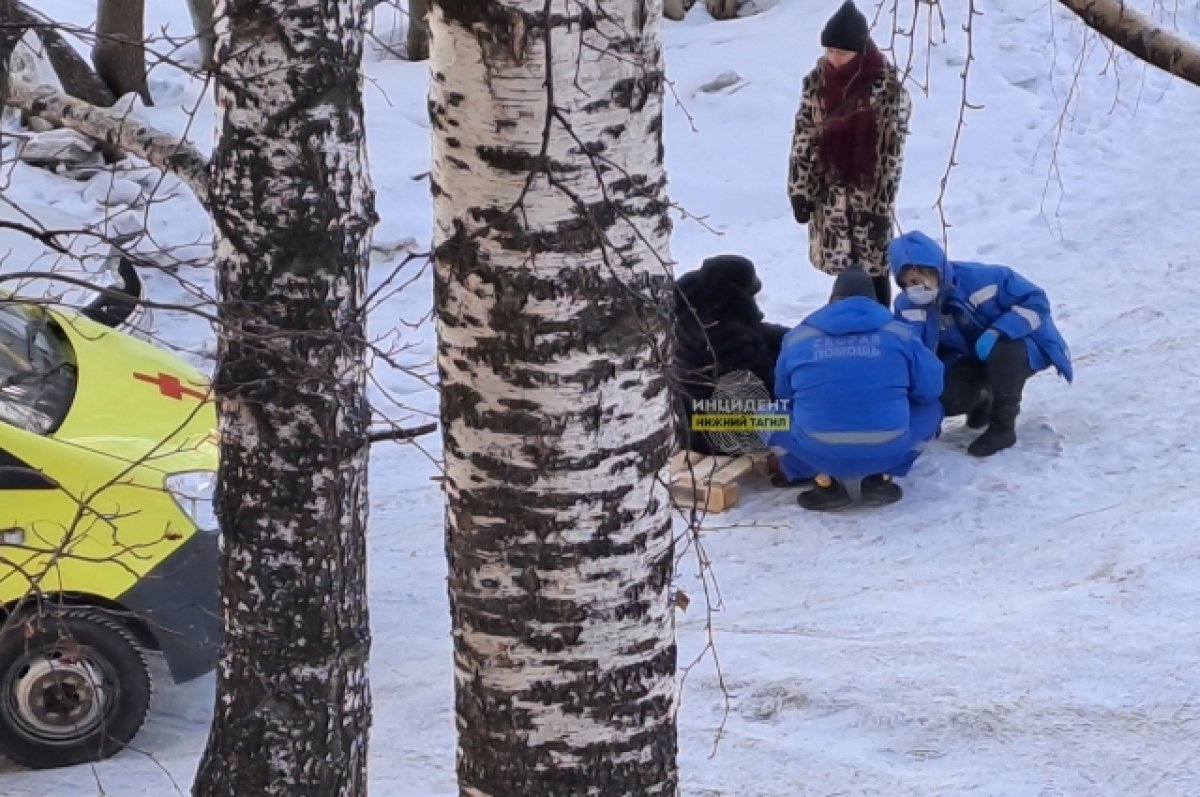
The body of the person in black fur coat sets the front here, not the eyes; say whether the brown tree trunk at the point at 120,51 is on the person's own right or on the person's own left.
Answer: on the person's own left

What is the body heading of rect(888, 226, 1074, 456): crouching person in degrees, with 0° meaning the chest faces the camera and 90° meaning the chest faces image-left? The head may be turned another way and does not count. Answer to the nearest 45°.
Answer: approximately 45°

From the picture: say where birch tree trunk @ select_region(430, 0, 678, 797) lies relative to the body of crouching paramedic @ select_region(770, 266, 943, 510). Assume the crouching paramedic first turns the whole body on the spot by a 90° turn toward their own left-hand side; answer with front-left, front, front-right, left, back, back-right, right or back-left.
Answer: left

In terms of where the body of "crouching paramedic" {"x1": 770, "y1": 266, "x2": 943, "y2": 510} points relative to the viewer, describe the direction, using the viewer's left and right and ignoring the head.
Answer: facing away from the viewer

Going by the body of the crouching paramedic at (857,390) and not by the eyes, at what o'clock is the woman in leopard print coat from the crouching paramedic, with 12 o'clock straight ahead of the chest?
The woman in leopard print coat is roughly at 12 o'clock from the crouching paramedic.

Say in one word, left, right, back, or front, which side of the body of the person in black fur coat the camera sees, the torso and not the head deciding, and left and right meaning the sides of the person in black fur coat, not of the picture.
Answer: right

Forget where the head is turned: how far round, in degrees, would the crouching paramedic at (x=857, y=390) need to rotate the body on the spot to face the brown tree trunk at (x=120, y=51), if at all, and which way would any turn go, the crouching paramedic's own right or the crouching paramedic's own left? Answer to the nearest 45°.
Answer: approximately 45° to the crouching paramedic's own left

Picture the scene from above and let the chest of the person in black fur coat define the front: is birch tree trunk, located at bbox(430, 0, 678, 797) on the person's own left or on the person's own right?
on the person's own right

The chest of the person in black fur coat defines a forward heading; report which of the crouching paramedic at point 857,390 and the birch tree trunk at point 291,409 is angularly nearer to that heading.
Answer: the crouching paramedic

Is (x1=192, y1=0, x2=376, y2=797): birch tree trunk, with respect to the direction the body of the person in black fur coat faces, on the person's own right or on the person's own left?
on the person's own right

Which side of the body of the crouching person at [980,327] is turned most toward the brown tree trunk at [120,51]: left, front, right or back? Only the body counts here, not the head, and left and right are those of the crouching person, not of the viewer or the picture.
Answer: right

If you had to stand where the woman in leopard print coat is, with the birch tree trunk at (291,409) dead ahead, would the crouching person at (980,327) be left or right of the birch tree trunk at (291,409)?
left

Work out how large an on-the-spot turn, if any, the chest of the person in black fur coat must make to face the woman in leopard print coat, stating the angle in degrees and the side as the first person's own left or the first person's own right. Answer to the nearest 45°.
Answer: approximately 45° to the first person's own left

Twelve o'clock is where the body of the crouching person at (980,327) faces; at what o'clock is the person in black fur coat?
The person in black fur coat is roughly at 1 o'clock from the crouching person.
